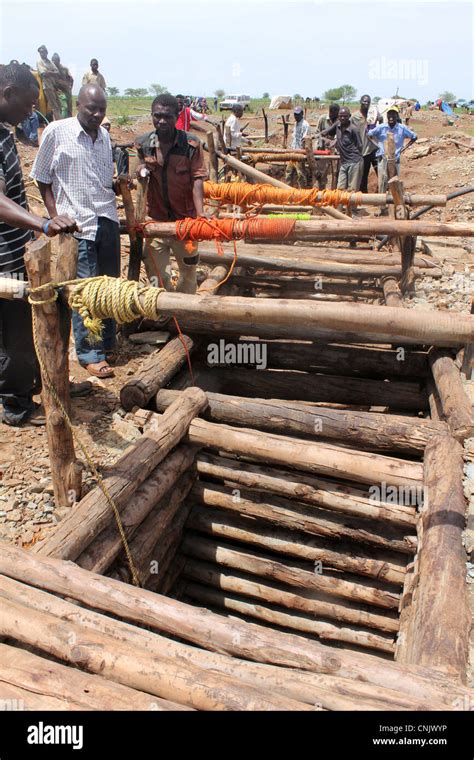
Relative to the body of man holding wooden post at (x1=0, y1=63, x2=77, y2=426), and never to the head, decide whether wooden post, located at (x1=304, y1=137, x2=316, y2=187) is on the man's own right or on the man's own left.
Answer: on the man's own left

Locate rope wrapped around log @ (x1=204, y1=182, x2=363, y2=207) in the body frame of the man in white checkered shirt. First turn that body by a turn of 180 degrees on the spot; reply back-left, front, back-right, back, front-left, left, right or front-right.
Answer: right

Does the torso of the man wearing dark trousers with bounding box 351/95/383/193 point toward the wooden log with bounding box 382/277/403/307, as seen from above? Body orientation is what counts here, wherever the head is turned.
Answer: yes

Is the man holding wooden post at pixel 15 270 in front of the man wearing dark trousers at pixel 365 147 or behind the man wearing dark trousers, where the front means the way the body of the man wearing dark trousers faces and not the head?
in front

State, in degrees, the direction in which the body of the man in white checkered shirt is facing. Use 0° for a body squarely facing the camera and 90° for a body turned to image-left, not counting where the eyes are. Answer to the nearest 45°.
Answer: approximately 315°

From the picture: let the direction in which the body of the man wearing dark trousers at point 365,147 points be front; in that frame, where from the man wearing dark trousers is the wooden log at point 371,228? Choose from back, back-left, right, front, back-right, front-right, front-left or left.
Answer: front

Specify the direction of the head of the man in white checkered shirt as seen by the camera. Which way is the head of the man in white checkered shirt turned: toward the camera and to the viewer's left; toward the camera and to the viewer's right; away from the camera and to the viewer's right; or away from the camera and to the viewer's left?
toward the camera and to the viewer's right

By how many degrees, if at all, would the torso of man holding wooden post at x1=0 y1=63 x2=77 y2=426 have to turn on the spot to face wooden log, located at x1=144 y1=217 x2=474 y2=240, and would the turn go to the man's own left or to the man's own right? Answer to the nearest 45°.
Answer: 0° — they already face it

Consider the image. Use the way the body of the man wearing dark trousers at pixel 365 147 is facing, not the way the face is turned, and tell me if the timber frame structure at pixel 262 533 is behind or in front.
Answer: in front

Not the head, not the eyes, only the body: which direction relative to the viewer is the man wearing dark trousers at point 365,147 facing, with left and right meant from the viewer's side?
facing the viewer
